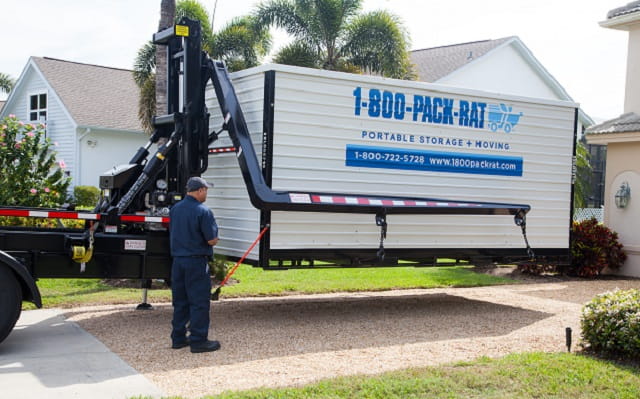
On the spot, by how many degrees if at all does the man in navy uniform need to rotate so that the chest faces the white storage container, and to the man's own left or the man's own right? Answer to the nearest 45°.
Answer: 0° — they already face it

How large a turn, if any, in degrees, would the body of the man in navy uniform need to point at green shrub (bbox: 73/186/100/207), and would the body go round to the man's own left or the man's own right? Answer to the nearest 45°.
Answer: approximately 45° to the man's own left

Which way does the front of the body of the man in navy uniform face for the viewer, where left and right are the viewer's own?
facing away from the viewer and to the right of the viewer

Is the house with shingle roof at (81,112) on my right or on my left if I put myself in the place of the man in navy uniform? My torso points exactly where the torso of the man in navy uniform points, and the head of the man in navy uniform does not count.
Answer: on my left

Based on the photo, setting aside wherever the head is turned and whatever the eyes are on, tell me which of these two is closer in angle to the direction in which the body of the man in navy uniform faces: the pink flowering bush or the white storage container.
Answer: the white storage container

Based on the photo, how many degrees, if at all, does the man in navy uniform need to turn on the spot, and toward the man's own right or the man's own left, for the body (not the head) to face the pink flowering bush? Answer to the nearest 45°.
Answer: approximately 90° to the man's own left

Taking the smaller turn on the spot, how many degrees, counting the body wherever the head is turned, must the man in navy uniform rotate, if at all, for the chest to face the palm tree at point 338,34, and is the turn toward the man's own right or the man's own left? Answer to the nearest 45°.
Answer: approximately 45° to the man's own left

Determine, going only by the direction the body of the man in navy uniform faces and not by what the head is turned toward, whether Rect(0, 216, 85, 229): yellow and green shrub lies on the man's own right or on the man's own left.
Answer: on the man's own left
